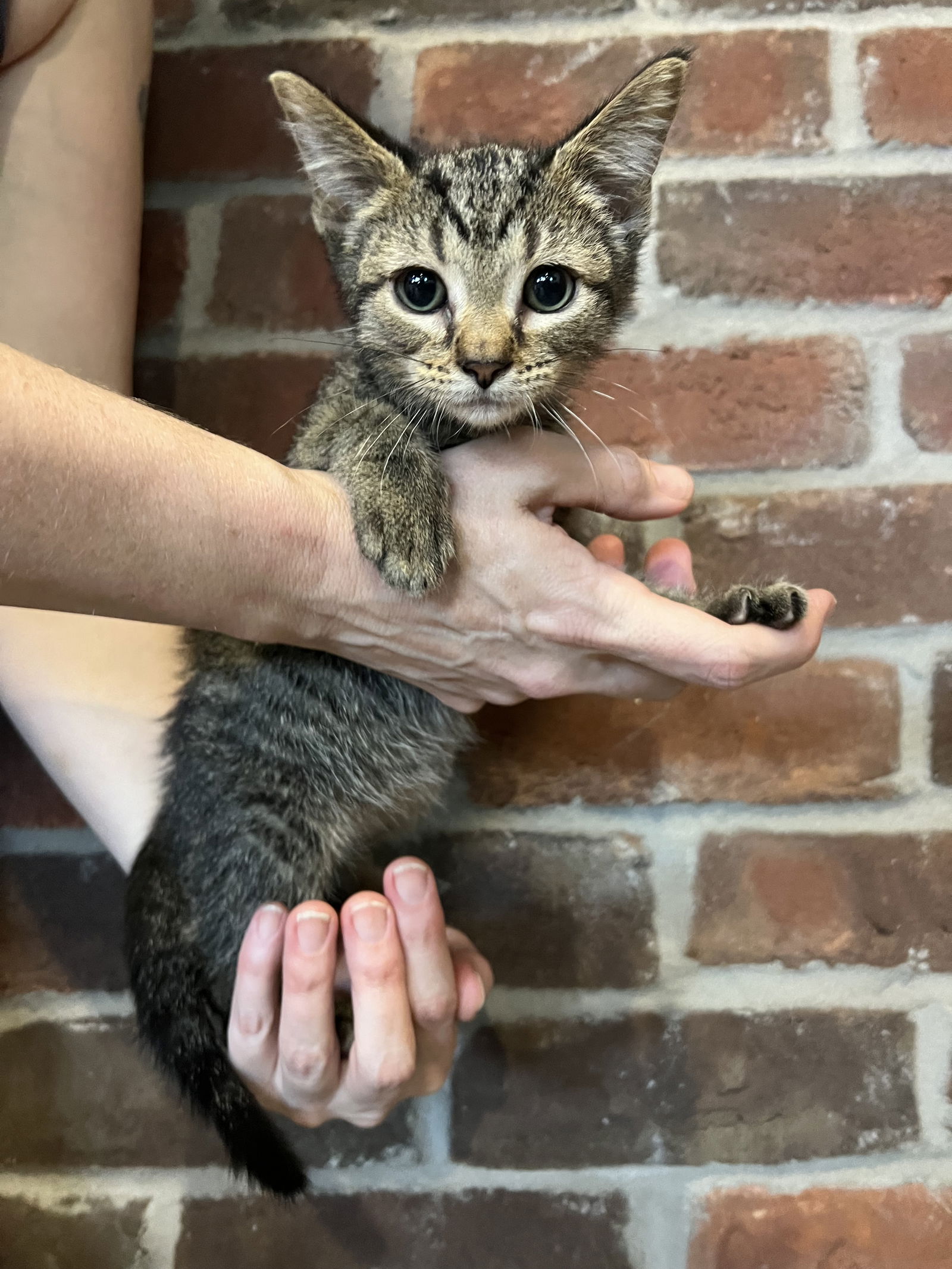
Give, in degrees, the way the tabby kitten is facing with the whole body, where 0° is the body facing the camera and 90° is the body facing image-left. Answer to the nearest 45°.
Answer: approximately 315°
